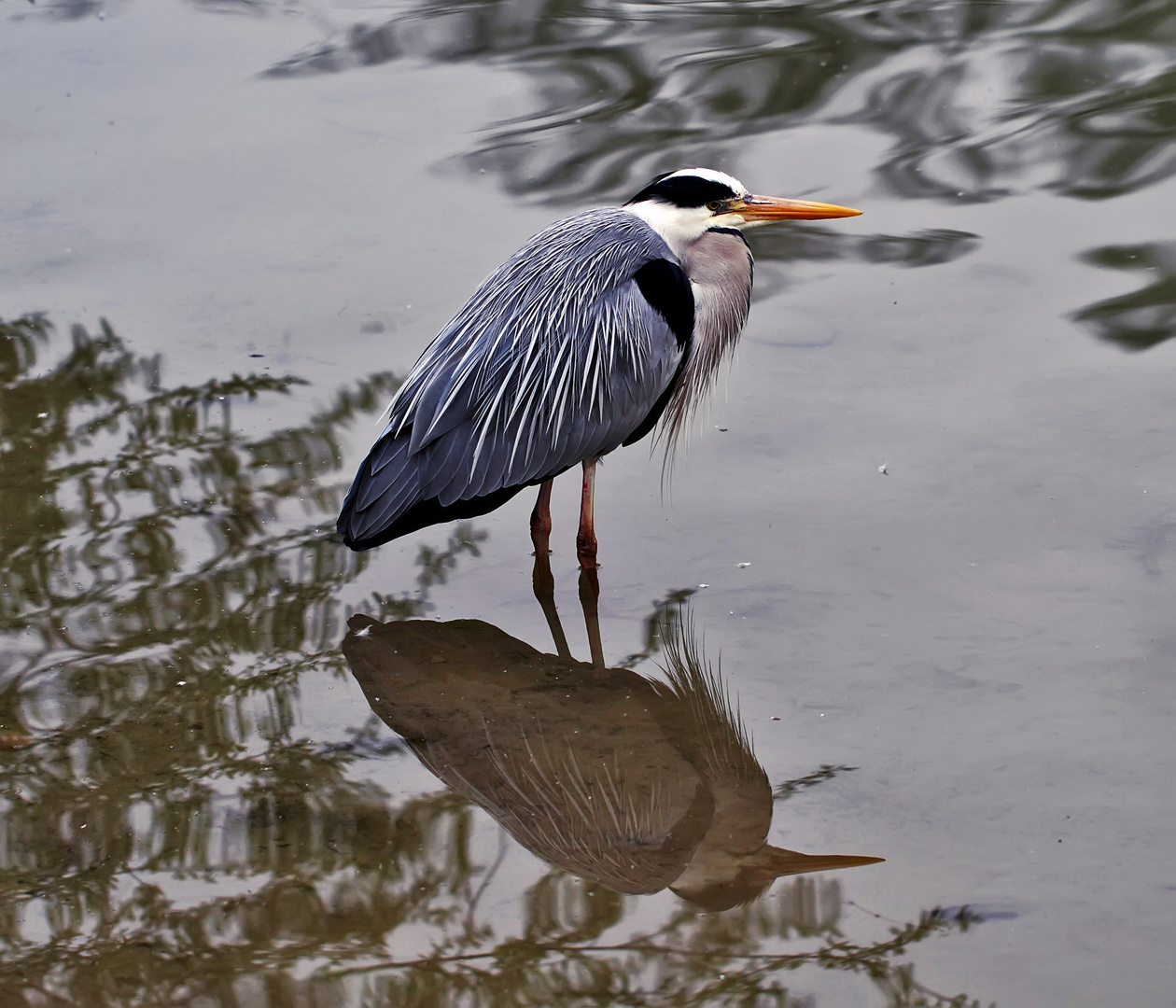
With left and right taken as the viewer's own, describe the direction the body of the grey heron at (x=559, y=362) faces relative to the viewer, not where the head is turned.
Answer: facing to the right of the viewer
